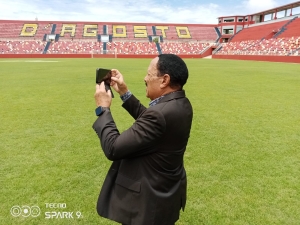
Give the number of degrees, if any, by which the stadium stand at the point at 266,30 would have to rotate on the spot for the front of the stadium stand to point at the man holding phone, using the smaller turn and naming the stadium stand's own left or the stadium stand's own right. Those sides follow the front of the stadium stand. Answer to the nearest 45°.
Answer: approximately 45° to the stadium stand's own left

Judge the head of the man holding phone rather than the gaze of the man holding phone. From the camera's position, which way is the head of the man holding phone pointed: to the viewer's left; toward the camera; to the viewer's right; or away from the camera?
to the viewer's left

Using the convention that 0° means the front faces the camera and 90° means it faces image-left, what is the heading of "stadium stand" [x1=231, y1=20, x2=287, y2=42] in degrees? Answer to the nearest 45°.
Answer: approximately 45°
